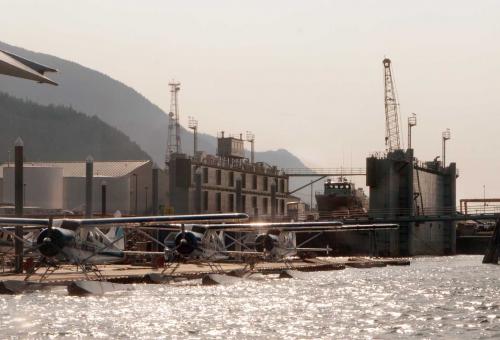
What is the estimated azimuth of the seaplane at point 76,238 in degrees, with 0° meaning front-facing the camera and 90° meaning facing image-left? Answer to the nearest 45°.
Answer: approximately 45°
